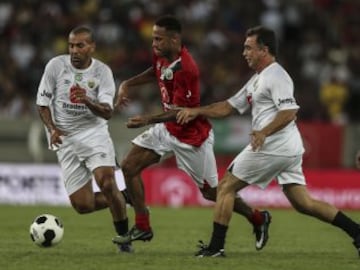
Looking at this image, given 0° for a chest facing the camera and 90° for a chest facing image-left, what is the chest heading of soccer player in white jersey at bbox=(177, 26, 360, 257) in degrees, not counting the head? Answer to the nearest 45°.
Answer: approximately 90°

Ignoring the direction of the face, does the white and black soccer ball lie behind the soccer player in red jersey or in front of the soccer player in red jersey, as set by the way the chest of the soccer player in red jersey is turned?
in front

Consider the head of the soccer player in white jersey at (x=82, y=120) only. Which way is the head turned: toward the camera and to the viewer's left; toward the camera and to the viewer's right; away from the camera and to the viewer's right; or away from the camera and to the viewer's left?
toward the camera and to the viewer's left

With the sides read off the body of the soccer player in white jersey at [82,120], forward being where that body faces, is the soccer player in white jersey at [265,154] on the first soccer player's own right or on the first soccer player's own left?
on the first soccer player's own left

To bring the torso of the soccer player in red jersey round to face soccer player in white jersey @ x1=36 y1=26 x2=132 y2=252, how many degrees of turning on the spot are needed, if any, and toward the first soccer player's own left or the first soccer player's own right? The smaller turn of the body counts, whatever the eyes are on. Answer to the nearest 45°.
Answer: approximately 45° to the first soccer player's own right

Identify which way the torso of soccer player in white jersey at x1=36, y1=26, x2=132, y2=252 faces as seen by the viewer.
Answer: toward the camera

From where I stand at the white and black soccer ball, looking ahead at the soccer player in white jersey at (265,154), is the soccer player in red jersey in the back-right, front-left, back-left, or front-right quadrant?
front-left

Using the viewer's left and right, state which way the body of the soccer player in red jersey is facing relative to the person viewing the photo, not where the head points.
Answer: facing the viewer and to the left of the viewer

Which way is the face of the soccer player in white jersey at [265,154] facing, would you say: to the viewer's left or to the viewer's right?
to the viewer's left

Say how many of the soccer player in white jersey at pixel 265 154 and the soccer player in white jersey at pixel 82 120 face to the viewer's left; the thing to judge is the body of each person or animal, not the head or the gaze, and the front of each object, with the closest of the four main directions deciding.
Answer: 1

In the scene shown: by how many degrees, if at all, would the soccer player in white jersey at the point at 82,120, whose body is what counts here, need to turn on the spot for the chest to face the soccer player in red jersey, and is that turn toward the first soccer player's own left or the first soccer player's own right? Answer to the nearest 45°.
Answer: approximately 90° to the first soccer player's own left

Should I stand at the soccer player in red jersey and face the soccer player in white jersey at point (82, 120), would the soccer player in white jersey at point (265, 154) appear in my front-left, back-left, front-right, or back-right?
back-left
